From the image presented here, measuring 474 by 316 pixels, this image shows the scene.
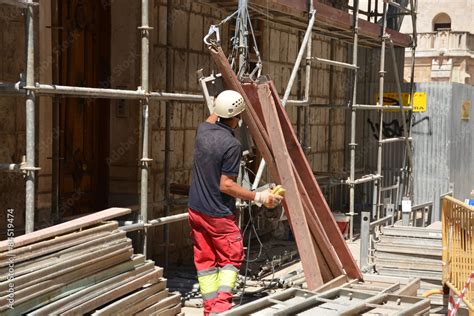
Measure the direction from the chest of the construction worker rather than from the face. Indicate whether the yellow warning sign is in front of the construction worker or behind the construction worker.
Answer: in front

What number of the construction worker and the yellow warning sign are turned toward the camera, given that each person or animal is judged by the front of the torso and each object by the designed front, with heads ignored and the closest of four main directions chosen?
1

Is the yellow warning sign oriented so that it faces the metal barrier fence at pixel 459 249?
yes

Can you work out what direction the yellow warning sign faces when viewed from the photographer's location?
facing the viewer

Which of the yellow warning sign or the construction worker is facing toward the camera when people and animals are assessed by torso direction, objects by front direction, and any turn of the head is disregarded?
the yellow warning sign

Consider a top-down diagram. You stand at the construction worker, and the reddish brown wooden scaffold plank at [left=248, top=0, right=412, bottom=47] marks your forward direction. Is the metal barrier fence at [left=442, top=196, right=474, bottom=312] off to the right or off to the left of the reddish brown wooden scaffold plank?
right

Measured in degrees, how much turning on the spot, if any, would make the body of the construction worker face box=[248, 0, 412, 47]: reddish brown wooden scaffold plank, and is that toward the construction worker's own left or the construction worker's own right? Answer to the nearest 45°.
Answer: approximately 45° to the construction worker's own left

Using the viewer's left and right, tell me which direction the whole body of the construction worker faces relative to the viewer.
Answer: facing away from the viewer and to the right of the viewer

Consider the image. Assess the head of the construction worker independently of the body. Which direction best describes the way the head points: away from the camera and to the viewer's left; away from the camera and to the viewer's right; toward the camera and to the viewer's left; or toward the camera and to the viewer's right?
away from the camera and to the viewer's right

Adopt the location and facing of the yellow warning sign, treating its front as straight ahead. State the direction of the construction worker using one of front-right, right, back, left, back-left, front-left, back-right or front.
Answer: front
